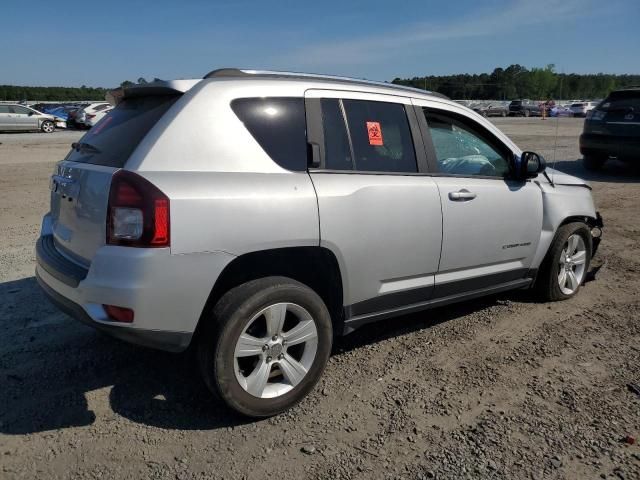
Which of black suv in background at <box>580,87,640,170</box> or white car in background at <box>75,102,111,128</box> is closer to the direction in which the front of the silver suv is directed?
the black suv in background

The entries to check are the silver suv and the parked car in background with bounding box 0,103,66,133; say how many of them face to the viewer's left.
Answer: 0

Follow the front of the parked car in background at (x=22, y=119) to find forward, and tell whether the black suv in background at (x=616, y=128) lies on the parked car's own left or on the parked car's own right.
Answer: on the parked car's own right

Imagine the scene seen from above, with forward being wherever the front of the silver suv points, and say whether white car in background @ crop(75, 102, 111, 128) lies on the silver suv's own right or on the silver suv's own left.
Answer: on the silver suv's own left

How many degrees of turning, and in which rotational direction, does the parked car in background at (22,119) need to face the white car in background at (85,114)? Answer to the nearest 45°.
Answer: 0° — it already faces it

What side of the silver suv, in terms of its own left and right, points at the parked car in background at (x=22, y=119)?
left

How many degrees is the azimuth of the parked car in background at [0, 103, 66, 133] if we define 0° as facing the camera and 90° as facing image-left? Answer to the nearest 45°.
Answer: approximately 270°

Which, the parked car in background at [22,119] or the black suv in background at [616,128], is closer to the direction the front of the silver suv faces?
the black suv in background

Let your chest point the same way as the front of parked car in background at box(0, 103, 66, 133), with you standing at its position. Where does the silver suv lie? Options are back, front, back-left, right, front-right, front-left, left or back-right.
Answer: right

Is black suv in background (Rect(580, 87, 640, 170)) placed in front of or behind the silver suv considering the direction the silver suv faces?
in front

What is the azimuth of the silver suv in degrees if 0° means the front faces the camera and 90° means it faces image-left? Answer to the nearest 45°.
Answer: approximately 225°
